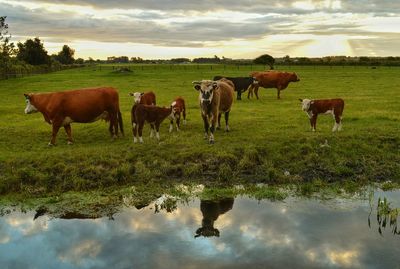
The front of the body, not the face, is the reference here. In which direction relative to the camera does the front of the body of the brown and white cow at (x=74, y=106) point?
to the viewer's left

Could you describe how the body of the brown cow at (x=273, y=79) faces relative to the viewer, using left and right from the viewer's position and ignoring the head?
facing to the right of the viewer

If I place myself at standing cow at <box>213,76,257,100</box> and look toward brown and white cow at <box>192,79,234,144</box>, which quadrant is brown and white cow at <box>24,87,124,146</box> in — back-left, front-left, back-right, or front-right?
front-right

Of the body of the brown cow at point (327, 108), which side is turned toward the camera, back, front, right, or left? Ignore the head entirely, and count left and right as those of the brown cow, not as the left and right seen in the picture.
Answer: left

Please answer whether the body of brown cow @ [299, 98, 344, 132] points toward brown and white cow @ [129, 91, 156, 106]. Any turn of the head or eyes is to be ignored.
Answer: yes

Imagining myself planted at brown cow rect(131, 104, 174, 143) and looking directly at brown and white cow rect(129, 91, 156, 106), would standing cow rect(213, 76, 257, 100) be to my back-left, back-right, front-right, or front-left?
front-right

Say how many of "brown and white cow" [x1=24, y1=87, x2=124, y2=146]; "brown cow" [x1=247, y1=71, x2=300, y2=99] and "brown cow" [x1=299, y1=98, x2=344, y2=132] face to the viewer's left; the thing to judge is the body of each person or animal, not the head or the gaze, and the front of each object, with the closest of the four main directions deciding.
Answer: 2

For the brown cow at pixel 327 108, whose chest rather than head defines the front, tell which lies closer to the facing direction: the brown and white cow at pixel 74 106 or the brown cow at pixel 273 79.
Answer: the brown and white cow

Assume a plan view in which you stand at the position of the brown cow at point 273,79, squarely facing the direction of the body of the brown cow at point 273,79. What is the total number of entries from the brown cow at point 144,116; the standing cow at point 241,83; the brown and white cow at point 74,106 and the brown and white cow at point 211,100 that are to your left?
0
